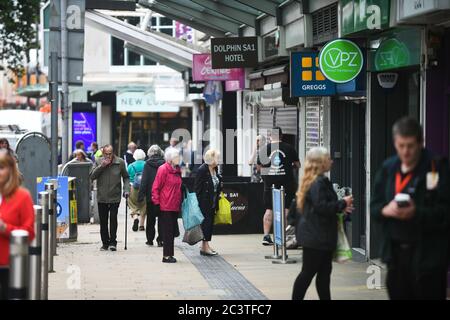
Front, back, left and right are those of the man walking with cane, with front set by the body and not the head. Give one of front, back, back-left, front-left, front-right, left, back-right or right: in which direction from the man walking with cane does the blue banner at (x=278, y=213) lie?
front-left

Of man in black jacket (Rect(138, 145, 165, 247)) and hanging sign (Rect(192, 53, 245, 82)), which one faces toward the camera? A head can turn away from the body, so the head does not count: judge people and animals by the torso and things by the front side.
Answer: the hanging sign

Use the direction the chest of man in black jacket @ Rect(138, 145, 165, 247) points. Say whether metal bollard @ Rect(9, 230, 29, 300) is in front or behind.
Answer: behind

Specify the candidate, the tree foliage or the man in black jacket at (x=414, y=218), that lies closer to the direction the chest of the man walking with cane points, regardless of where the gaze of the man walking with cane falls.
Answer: the man in black jacket

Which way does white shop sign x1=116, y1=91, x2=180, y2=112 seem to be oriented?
toward the camera

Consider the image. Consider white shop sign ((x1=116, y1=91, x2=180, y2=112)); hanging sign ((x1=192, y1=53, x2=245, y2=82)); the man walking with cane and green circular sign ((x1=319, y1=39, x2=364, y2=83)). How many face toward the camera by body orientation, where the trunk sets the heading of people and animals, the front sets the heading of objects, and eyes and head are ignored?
4

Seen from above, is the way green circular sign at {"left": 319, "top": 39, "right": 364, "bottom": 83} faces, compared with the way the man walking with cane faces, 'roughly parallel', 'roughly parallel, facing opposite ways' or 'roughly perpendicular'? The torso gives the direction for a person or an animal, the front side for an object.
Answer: roughly parallel

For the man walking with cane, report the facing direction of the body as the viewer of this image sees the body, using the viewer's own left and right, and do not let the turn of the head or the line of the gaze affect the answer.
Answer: facing the viewer

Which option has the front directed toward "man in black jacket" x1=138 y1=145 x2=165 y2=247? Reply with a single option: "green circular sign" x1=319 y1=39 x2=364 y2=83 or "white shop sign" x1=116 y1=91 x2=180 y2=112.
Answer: the white shop sign

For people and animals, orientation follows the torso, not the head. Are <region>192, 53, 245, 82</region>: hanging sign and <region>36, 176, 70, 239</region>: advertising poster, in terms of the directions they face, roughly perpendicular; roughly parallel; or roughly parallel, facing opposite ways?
roughly parallel

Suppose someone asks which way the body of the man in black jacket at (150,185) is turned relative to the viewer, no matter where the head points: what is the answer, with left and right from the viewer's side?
facing away from the viewer and to the right of the viewer

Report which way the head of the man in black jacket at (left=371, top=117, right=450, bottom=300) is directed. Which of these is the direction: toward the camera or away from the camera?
toward the camera

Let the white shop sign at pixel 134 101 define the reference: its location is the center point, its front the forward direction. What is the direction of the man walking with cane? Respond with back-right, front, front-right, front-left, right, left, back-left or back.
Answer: front
